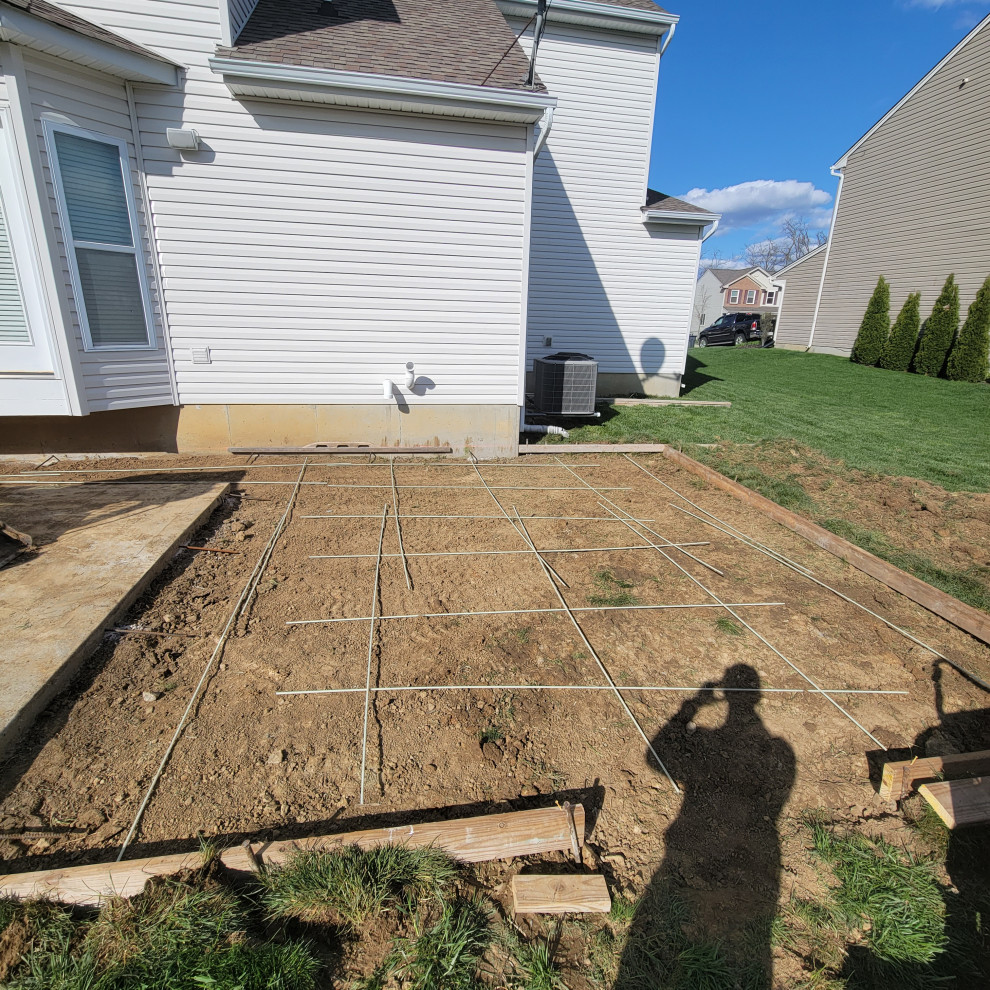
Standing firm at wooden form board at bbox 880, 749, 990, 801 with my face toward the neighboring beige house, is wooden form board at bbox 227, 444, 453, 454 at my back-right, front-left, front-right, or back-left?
front-left

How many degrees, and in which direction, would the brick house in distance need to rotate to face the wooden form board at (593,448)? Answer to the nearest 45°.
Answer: approximately 45° to its right

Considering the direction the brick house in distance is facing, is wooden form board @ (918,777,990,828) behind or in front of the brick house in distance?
in front

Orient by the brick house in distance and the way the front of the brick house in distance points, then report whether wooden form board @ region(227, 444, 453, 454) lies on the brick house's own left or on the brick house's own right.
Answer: on the brick house's own right

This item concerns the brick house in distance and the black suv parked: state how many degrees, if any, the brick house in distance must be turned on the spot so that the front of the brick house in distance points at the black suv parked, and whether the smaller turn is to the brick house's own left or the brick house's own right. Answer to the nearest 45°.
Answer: approximately 45° to the brick house's own right

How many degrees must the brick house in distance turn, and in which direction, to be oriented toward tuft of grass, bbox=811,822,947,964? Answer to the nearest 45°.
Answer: approximately 45° to its right

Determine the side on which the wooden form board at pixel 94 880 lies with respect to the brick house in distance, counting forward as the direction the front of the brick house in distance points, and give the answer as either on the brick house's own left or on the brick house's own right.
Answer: on the brick house's own right

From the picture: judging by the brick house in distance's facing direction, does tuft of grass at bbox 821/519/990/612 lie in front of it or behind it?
in front

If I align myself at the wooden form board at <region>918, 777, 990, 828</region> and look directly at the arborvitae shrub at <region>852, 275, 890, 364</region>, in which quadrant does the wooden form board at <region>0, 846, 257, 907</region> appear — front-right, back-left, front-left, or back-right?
back-left

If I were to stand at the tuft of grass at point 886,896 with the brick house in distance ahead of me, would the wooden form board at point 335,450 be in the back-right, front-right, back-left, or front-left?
front-left

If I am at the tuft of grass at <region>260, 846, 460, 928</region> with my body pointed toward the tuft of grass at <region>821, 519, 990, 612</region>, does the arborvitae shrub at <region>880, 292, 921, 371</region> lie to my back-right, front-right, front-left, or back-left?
front-left

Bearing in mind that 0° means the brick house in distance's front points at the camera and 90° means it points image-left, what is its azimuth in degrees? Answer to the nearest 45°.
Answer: approximately 315°

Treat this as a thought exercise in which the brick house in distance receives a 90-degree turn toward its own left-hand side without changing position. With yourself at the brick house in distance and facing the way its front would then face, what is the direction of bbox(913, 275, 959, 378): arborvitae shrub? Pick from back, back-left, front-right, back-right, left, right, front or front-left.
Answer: back-right

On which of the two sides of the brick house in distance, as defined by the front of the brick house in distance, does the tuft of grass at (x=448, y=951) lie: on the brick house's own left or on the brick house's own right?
on the brick house's own right

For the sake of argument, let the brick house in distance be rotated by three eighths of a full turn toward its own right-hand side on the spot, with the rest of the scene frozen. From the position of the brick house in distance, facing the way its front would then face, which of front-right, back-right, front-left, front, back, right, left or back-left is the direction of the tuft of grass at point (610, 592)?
left

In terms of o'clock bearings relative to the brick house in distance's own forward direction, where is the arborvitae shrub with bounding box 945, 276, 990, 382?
The arborvitae shrub is roughly at 1 o'clock from the brick house in distance.

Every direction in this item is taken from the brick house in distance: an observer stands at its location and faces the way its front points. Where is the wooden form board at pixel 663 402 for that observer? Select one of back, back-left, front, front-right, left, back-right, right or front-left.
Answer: front-right

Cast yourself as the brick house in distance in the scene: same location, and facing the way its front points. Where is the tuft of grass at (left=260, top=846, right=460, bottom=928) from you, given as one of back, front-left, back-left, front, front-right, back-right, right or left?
front-right
